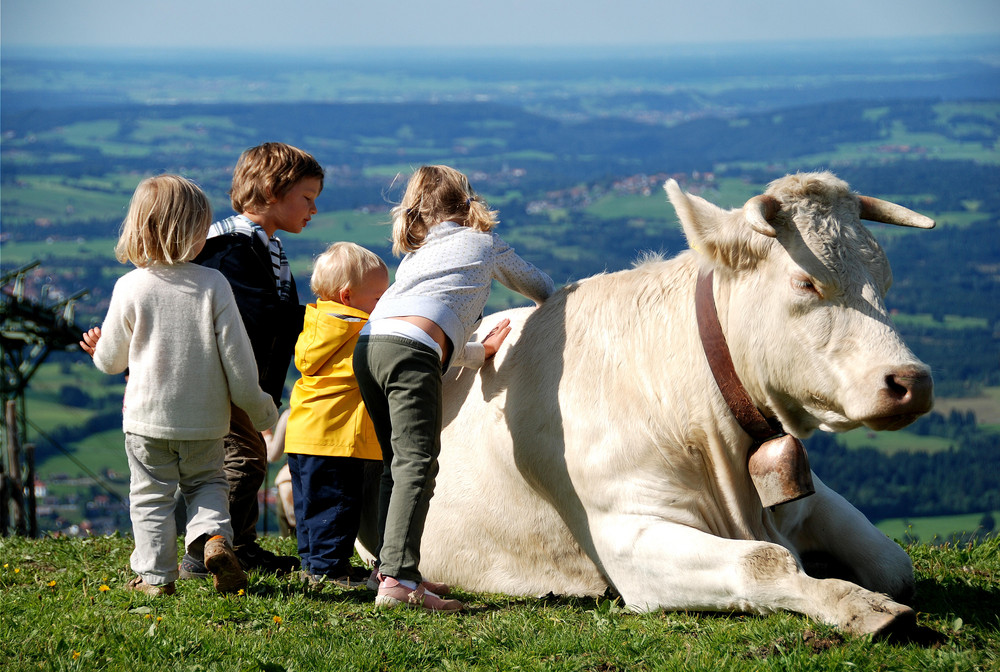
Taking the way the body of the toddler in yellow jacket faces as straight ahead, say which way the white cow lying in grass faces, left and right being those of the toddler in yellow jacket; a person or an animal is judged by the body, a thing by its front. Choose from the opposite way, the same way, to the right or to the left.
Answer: to the right

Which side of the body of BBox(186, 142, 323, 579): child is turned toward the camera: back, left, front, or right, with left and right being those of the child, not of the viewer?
right

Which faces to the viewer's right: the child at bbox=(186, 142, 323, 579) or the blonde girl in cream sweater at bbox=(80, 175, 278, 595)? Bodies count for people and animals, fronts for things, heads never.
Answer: the child

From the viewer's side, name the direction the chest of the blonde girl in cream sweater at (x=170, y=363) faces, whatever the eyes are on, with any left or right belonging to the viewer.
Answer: facing away from the viewer

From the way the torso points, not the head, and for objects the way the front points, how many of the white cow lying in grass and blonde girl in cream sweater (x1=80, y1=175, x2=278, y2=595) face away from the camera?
1

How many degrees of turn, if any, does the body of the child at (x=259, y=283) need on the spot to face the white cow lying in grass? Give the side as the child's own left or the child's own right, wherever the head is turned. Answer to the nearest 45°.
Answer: approximately 45° to the child's own right

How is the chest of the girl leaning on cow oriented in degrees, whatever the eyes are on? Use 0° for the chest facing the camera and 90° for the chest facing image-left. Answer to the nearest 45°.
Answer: approximately 225°

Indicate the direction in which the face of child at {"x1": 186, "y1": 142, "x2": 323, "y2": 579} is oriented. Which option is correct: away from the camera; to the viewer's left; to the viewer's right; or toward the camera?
to the viewer's right

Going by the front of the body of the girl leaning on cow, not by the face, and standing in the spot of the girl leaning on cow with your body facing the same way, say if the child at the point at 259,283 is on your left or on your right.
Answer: on your left

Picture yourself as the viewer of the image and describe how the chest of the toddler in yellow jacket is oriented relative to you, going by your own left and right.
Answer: facing away from the viewer and to the right of the viewer
